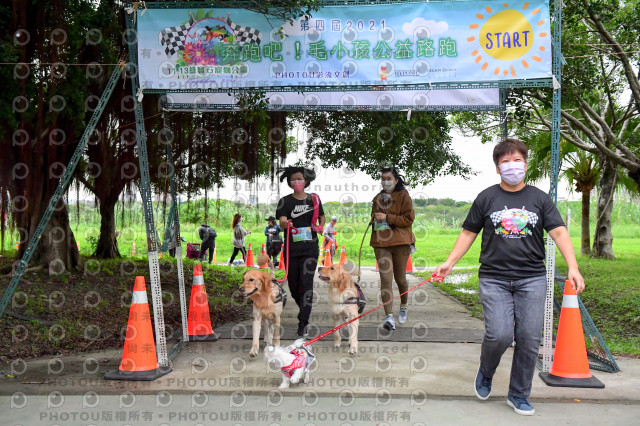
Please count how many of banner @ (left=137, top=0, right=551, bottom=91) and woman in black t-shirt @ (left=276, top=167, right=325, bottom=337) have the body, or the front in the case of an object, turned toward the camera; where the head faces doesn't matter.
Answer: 2

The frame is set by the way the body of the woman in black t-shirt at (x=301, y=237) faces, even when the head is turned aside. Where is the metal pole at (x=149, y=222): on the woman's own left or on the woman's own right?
on the woman's own right

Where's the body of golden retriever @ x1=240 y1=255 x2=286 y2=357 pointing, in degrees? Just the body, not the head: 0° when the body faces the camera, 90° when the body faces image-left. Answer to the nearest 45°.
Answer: approximately 45°

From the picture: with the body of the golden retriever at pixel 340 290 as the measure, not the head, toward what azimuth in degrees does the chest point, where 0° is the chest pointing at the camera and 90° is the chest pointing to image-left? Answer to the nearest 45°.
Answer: approximately 45°
